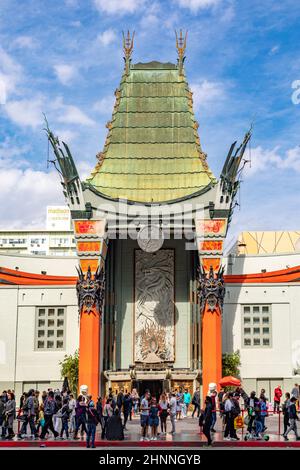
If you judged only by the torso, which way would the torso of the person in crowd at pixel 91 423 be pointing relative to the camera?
away from the camera

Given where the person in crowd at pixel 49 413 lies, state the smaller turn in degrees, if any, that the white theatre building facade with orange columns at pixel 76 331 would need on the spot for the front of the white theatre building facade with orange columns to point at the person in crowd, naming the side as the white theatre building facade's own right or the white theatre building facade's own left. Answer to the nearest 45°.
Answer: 0° — it already faces them

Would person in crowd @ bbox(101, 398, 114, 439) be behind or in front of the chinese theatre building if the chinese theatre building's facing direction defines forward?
in front

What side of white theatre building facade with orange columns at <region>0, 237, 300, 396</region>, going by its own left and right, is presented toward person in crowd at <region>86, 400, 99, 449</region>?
front

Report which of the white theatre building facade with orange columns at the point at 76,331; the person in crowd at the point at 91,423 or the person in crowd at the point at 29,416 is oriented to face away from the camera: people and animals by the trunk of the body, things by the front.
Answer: the person in crowd at the point at 91,423
